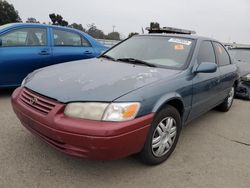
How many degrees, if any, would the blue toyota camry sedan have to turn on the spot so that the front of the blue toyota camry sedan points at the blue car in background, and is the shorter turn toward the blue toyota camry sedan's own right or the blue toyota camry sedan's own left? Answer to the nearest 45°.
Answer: approximately 90° to the blue toyota camry sedan's own right

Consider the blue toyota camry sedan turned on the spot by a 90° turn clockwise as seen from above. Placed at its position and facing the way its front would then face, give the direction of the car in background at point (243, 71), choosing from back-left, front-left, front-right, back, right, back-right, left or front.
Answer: right

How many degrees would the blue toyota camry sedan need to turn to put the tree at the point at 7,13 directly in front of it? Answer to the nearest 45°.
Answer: approximately 90° to its right

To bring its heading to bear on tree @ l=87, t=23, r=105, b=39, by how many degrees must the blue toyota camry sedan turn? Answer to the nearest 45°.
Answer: approximately 135° to its right

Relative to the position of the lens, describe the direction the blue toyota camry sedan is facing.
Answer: facing the viewer and to the left of the viewer

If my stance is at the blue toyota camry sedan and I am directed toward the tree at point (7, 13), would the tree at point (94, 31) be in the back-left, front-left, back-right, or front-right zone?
front-right
